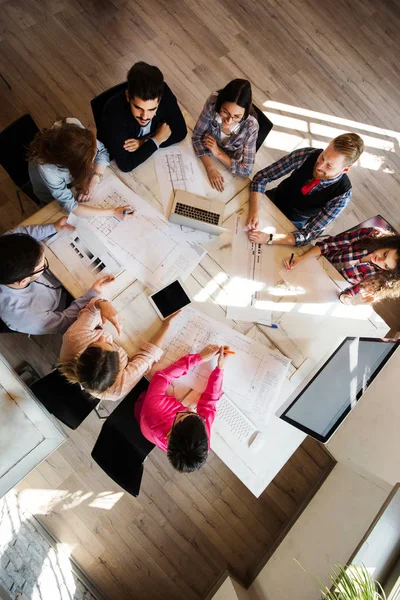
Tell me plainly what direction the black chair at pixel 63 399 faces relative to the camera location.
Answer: facing away from the viewer and to the right of the viewer

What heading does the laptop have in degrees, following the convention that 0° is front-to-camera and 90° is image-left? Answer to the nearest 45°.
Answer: approximately 180°

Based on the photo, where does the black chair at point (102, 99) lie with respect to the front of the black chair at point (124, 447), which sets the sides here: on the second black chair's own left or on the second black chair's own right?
on the second black chair's own left

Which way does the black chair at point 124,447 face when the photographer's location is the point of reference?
facing away from the viewer and to the right of the viewer
